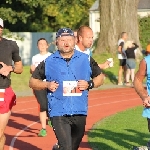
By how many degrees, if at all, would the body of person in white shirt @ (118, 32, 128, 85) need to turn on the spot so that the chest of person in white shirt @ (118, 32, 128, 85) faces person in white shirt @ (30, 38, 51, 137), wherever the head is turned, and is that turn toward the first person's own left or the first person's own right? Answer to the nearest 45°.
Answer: approximately 90° to the first person's own right

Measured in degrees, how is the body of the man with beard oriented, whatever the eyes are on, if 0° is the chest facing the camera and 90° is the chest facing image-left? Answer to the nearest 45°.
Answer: approximately 0°

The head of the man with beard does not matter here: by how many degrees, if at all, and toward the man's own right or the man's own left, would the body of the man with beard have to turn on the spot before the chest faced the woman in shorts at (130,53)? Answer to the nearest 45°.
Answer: approximately 180°

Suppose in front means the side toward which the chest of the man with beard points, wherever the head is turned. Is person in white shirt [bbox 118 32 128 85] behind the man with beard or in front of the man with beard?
behind

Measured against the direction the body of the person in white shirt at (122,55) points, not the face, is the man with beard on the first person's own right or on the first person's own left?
on the first person's own right

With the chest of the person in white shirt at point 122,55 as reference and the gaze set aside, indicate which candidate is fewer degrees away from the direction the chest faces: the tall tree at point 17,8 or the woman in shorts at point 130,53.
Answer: the woman in shorts

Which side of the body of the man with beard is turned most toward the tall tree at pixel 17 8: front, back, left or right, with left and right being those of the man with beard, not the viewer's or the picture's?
back
